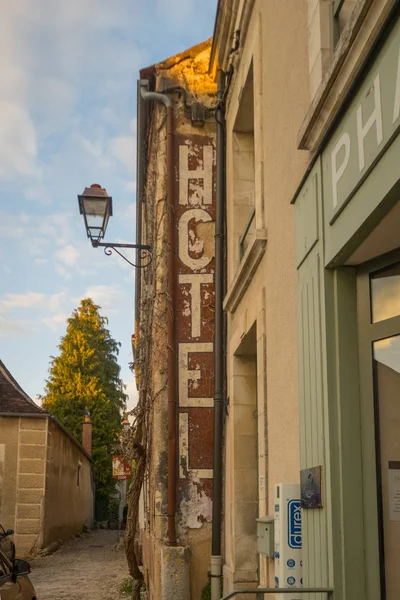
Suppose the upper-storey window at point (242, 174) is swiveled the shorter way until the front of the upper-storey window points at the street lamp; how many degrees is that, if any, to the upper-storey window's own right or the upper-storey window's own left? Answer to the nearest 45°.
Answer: approximately 45° to the upper-storey window's own right

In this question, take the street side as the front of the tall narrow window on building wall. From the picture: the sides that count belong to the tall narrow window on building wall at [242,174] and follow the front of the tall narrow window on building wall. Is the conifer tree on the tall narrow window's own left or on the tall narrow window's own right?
on the tall narrow window's own right

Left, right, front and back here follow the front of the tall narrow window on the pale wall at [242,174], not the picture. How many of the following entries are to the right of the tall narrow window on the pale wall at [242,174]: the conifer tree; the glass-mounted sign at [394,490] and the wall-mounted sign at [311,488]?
1

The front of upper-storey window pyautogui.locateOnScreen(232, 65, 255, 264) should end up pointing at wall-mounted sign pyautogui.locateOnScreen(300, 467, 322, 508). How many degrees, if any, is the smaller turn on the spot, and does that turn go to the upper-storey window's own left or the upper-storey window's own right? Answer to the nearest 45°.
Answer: approximately 90° to the upper-storey window's own left

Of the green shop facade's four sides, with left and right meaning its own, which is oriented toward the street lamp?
right

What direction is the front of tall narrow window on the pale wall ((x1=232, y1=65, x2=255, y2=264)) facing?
to the viewer's left

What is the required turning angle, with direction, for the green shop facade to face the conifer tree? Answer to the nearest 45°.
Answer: approximately 135° to its right

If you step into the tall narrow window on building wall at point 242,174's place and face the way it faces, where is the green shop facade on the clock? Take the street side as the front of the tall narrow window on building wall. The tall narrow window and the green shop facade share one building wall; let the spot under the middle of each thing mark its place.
The green shop facade is roughly at 9 o'clock from the tall narrow window on building wall.

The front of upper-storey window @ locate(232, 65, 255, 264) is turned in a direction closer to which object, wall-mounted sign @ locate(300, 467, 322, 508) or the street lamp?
the street lamp

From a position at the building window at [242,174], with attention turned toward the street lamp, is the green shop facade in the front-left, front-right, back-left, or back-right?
back-left

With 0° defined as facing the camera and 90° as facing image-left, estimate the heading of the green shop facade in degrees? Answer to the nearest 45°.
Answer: approximately 45°
